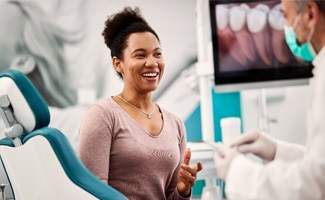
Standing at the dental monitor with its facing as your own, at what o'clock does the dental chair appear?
The dental chair is roughly at 2 o'clock from the dental monitor.

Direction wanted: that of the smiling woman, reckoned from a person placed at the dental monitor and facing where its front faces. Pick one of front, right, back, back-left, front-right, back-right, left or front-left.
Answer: right

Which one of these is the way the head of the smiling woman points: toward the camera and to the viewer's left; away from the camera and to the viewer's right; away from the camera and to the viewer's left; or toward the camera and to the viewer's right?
toward the camera and to the viewer's right

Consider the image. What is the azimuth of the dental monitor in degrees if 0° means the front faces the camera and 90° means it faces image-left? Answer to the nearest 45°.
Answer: approximately 0°

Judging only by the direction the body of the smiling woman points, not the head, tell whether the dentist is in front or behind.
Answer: in front

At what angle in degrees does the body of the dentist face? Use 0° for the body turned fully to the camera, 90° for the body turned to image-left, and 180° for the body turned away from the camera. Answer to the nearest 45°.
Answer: approximately 90°

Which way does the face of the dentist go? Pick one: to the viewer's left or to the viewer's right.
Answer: to the viewer's left
